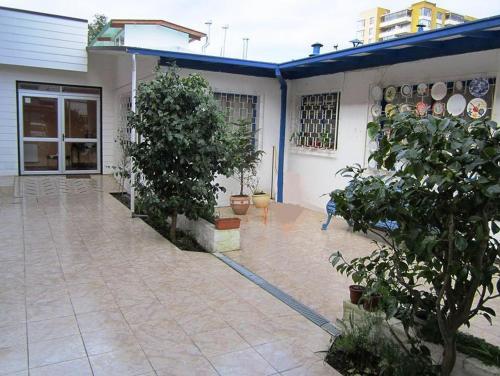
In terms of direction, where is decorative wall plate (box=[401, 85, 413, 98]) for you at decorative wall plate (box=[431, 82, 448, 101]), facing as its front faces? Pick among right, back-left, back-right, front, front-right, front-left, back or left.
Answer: right

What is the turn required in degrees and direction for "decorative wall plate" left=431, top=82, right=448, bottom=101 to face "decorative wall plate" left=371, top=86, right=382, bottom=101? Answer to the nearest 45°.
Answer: approximately 90° to its right

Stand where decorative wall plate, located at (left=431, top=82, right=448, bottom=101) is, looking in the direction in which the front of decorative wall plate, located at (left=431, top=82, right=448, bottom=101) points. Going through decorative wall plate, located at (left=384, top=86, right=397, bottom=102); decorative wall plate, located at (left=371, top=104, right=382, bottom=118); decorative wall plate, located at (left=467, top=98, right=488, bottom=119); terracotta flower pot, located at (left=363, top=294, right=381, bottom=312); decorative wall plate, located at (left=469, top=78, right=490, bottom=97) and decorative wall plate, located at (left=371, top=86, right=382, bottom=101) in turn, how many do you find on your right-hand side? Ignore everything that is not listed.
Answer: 3

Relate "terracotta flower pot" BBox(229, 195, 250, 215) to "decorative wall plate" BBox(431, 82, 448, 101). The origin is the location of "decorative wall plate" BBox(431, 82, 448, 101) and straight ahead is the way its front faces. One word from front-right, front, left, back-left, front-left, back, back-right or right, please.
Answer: front-right

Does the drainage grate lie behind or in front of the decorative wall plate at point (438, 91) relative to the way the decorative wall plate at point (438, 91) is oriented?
in front

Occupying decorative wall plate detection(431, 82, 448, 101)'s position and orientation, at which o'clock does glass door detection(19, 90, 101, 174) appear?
The glass door is roughly at 2 o'clock from the decorative wall plate.

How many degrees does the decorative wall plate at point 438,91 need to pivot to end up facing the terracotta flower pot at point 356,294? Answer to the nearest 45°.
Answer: approximately 45° to its left

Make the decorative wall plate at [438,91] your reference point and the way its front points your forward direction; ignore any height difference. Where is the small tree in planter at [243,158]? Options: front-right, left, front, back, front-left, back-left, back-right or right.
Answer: front-right

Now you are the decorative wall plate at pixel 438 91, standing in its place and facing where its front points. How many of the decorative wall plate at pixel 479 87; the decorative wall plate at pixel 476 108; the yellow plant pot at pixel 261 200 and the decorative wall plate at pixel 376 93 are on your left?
2

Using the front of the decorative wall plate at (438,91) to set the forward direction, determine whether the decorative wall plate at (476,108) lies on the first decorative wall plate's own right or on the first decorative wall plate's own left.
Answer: on the first decorative wall plate's own left

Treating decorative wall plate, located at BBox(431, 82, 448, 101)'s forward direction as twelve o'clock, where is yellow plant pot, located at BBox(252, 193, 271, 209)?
The yellow plant pot is roughly at 2 o'clock from the decorative wall plate.

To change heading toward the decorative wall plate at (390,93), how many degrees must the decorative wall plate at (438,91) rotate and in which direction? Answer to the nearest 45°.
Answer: approximately 90° to its right

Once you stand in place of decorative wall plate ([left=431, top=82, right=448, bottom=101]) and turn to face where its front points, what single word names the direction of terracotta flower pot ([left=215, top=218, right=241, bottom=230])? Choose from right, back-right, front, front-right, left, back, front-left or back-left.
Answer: front

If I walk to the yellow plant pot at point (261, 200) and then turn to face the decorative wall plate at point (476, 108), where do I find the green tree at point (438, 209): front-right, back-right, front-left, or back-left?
front-right
